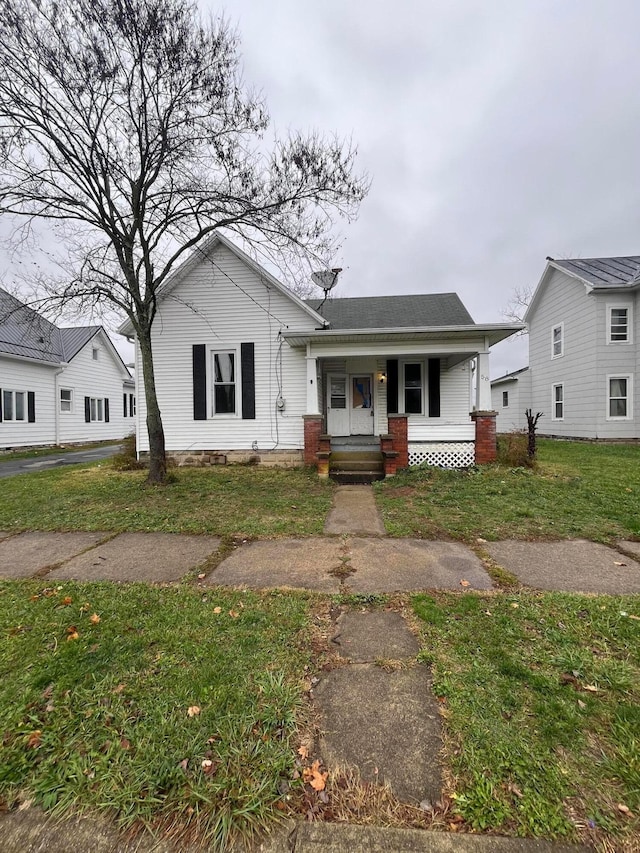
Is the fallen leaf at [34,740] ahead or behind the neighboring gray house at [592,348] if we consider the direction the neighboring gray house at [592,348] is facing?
ahead

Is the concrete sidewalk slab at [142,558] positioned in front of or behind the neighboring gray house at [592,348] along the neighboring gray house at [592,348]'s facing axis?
in front

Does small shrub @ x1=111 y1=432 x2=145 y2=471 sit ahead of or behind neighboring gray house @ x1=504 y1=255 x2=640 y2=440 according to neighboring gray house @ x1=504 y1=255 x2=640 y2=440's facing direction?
ahead

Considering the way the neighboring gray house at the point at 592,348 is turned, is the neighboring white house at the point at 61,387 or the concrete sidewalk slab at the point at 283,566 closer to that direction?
the concrete sidewalk slab

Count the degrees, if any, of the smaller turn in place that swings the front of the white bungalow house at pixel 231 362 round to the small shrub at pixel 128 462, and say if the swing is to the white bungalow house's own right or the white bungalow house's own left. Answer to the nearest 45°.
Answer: approximately 90° to the white bungalow house's own right

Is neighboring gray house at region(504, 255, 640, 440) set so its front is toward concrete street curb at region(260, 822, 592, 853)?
yes

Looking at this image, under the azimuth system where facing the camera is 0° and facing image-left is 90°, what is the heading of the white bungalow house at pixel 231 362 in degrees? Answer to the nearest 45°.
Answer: approximately 0°

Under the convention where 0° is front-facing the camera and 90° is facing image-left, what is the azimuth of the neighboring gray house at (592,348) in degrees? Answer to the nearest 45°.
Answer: approximately 0°

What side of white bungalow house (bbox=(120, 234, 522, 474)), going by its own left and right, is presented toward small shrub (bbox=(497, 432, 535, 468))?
left

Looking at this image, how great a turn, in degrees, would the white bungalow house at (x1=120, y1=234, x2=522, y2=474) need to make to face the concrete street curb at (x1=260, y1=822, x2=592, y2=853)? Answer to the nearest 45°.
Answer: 0° — it already faces it

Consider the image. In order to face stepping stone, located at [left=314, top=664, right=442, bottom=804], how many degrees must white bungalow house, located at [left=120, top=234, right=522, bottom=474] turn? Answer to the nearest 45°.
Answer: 0° — it already faces it

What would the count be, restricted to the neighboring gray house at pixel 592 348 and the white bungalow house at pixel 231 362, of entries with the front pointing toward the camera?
2
